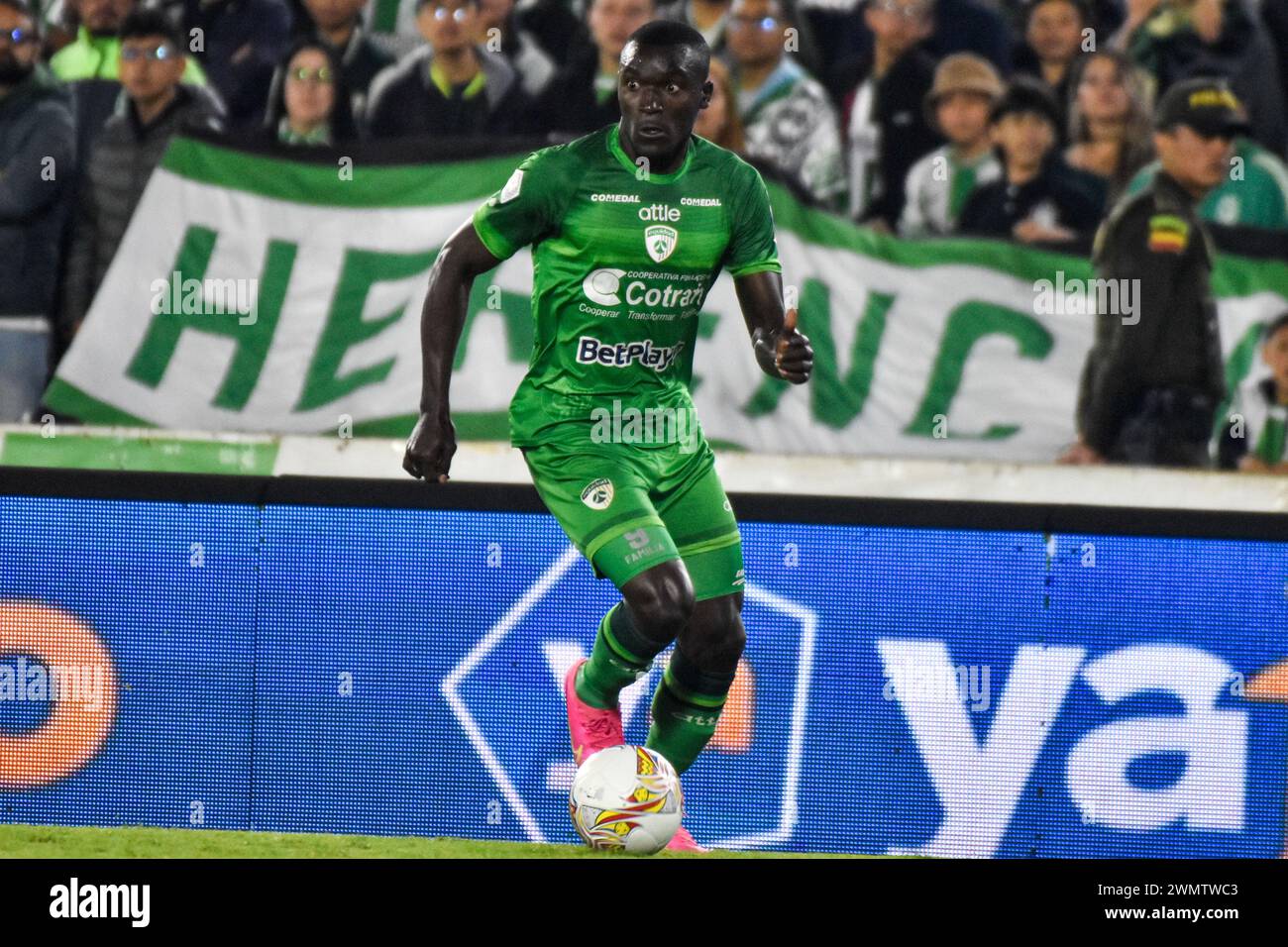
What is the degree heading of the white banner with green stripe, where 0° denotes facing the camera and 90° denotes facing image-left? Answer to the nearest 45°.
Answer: approximately 0°

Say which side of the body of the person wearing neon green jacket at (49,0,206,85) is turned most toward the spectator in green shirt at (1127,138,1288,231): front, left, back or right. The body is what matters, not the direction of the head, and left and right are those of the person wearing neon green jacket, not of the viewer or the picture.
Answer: left

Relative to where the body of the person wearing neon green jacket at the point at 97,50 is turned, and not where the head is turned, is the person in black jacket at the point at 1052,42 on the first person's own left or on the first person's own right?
on the first person's own left

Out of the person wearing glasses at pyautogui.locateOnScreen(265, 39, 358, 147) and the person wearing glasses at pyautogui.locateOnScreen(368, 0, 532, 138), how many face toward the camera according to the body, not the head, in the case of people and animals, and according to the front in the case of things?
2

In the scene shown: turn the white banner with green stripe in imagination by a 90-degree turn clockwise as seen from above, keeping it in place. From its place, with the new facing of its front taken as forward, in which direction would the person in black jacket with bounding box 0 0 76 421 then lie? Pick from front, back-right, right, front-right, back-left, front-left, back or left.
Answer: front

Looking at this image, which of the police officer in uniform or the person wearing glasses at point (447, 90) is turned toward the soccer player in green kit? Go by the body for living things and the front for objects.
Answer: the person wearing glasses

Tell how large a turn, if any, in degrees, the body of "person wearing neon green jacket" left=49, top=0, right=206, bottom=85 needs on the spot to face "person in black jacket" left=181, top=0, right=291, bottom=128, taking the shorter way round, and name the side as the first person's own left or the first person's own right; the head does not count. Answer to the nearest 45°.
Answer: approximately 90° to the first person's own left

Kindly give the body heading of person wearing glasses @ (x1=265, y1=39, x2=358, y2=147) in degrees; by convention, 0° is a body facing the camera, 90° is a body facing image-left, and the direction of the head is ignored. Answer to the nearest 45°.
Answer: approximately 0°

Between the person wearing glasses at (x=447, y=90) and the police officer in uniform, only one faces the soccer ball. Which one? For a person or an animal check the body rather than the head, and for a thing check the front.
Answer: the person wearing glasses
